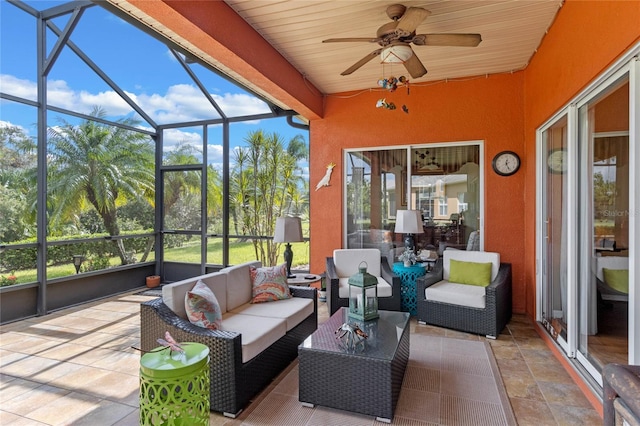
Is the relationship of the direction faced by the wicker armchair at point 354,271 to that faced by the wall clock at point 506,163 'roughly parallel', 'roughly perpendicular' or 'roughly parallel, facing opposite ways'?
roughly parallel

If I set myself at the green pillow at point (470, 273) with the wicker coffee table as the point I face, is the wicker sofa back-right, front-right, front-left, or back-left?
front-right

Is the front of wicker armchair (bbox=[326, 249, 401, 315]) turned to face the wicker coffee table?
yes

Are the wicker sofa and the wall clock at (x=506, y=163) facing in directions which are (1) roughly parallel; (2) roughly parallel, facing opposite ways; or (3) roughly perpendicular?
roughly perpendicular

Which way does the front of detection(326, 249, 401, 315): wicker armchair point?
toward the camera

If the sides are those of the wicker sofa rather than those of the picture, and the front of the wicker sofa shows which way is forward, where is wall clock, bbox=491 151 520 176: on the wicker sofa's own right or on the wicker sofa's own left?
on the wicker sofa's own left

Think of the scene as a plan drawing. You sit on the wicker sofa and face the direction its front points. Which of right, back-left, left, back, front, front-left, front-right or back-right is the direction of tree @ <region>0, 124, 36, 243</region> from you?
back

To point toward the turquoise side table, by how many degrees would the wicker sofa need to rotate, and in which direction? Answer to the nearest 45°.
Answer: approximately 90° to its left

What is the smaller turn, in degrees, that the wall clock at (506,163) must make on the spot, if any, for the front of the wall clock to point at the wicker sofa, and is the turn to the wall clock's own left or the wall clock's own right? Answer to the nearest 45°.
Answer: approximately 45° to the wall clock's own right

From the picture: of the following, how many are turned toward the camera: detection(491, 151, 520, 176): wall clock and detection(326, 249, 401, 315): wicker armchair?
2

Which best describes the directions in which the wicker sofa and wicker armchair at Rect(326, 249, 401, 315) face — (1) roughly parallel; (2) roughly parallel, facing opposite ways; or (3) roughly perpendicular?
roughly perpendicular

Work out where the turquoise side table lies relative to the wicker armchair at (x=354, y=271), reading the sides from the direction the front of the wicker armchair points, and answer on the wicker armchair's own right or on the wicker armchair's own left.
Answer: on the wicker armchair's own left

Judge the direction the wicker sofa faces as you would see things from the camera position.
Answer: facing the viewer and to the right of the viewer

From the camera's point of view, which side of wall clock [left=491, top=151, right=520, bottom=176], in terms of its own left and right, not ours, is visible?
front

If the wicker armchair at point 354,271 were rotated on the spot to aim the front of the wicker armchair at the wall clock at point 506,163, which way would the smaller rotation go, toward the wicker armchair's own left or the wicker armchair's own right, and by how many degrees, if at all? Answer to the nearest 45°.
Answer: approximately 90° to the wicker armchair's own left

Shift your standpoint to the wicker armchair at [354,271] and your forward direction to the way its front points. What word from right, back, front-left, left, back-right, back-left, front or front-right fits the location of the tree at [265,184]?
back-right

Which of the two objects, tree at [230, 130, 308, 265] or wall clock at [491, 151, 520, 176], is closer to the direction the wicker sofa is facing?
the wall clock

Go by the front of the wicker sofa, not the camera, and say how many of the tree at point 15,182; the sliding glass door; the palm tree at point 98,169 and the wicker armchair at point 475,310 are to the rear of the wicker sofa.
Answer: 2

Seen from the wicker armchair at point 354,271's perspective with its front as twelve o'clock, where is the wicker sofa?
The wicker sofa is roughly at 1 o'clock from the wicker armchair.

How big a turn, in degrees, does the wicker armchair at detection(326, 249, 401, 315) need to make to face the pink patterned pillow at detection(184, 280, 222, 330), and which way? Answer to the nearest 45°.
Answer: approximately 45° to its right

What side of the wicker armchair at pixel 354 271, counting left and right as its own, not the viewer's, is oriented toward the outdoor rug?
front

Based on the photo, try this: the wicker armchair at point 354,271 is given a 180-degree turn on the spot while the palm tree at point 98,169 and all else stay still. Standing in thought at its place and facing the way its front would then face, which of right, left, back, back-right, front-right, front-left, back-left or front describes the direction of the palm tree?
left
